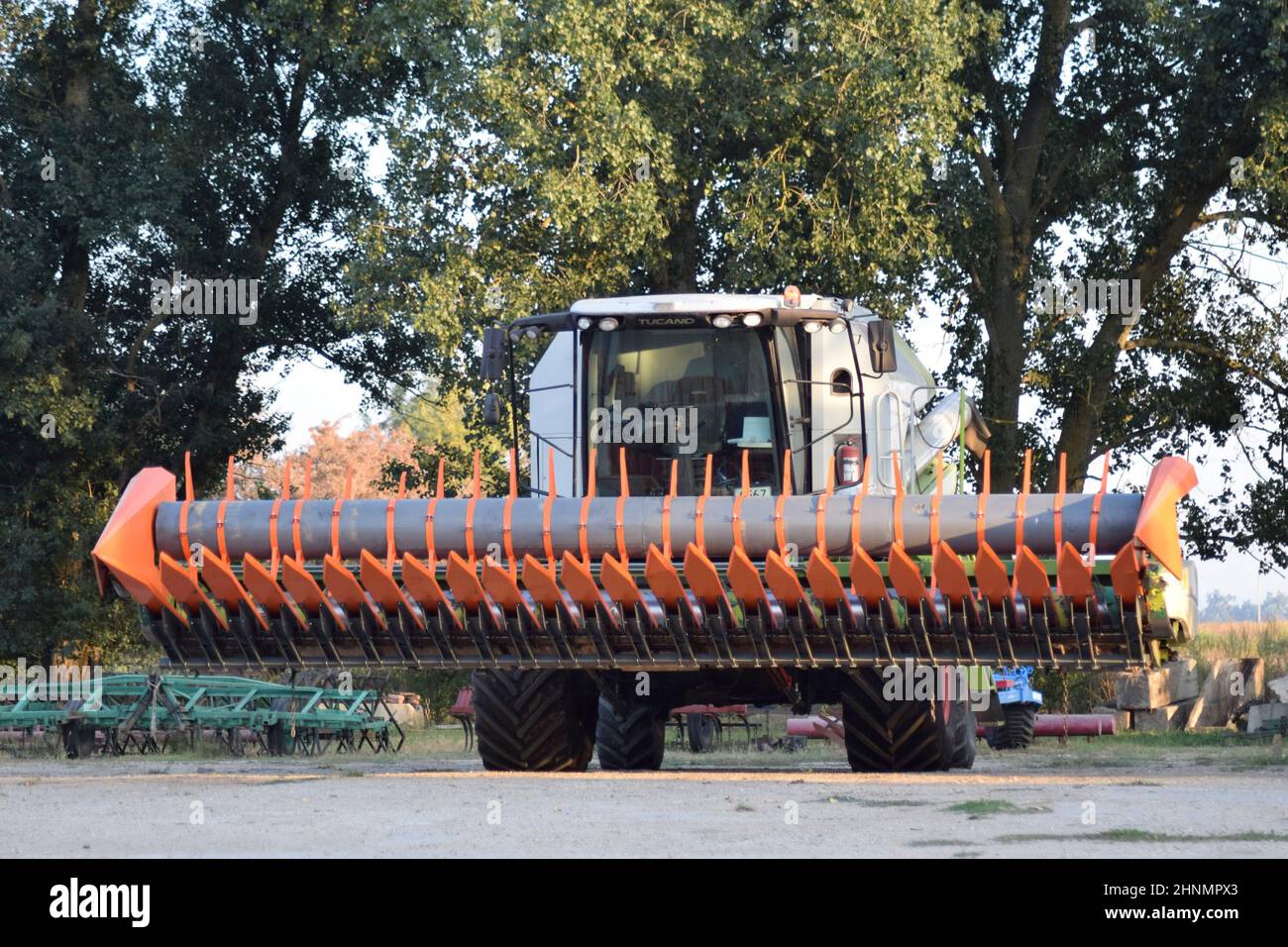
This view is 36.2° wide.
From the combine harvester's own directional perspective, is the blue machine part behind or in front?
behind

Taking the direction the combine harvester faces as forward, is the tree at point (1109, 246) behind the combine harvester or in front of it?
behind

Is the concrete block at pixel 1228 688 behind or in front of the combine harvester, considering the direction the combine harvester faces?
behind

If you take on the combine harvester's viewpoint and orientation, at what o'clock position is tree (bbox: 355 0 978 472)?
The tree is roughly at 6 o'clock from the combine harvester.

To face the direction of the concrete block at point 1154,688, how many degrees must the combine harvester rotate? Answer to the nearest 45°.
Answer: approximately 135° to its left

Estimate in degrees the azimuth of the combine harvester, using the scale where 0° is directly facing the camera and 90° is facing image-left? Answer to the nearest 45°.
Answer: approximately 0°
